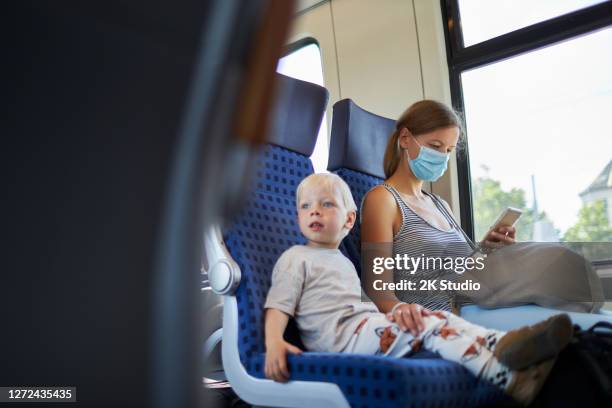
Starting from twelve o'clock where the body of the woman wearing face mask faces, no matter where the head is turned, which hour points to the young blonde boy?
The young blonde boy is roughly at 2 o'clock from the woman wearing face mask.

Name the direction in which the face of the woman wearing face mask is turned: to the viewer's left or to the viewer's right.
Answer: to the viewer's right

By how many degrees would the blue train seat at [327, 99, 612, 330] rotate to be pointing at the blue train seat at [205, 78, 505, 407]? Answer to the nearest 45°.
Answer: approximately 45° to its right

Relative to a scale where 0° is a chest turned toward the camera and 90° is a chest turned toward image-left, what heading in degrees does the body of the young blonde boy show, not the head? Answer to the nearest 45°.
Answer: approximately 315°
